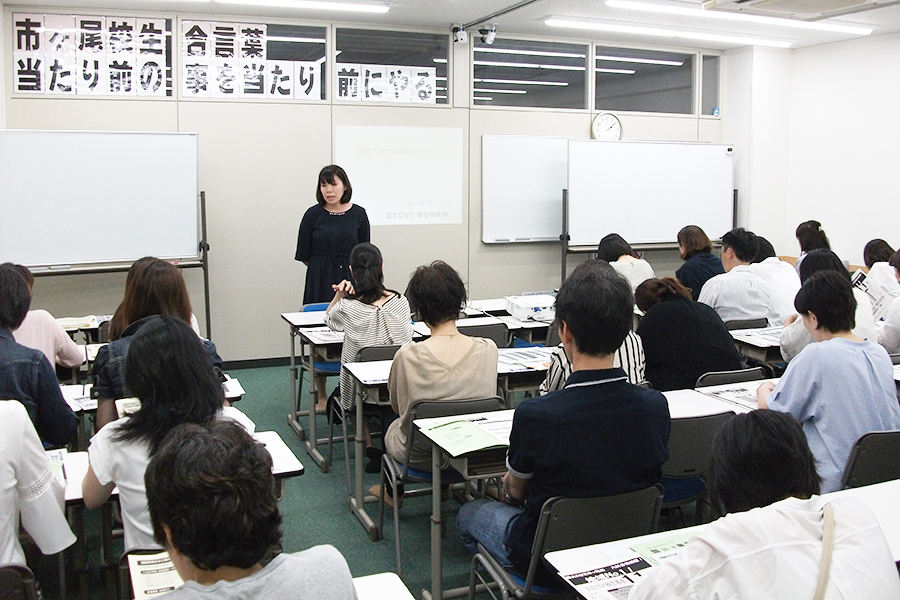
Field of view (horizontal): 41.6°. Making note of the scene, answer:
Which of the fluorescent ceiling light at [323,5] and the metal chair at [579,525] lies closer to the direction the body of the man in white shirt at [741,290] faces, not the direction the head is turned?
the fluorescent ceiling light

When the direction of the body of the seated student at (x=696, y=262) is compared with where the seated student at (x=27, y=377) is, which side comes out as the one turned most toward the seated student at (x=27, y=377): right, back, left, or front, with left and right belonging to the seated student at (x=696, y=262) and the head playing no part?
left

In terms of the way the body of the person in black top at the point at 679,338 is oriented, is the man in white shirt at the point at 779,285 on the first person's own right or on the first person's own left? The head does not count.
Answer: on the first person's own right

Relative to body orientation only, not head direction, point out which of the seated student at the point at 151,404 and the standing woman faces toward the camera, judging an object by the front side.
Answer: the standing woman

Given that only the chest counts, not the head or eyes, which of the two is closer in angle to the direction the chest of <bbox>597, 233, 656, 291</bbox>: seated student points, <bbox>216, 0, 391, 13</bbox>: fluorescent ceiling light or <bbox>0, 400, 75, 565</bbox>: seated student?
the fluorescent ceiling light

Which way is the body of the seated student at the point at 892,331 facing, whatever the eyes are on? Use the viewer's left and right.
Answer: facing away from the viewer and to the left of the viewer

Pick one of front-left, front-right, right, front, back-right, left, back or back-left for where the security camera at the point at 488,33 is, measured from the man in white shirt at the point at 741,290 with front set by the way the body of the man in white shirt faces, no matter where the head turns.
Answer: front

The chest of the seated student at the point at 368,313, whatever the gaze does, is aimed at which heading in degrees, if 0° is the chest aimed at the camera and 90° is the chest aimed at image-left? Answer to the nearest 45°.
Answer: approximately 180°

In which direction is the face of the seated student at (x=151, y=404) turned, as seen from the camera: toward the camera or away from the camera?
away from the camera

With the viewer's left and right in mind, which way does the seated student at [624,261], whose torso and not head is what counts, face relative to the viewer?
facing away from the viewer and to the left of the viewer

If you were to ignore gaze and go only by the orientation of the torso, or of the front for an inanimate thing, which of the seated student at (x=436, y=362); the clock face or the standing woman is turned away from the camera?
the seated student

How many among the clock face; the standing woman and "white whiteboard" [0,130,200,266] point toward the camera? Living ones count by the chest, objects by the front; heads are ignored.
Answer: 3

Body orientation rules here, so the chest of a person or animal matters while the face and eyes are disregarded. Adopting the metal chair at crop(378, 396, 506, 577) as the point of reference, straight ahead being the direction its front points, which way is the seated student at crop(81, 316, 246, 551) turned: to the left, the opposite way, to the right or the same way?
the same way

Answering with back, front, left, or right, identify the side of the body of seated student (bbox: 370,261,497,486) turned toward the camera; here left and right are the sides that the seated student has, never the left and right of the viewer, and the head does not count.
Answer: back

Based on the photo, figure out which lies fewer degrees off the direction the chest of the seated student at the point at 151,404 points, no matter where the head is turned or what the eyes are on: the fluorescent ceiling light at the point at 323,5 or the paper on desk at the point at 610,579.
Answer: the fluorescent ceiling light

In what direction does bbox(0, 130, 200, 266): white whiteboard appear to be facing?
toward the camera
